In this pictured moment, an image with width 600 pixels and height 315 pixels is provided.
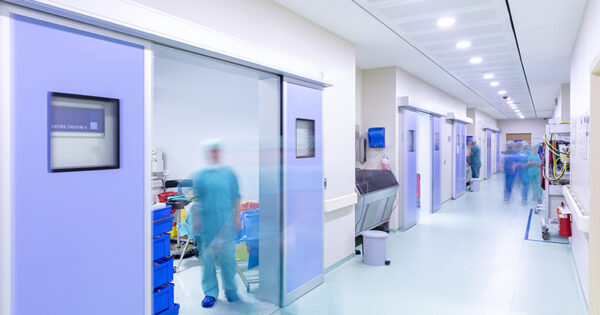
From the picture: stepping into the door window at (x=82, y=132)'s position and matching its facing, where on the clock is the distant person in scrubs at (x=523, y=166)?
The distant person in scrubs is roughly at 10 o'clock from the door window.

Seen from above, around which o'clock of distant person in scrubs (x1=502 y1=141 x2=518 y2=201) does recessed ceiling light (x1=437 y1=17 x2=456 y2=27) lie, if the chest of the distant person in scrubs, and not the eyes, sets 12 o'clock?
The recessed ceiling light is roughly at 12 o'clock from the distant person in scrubs.

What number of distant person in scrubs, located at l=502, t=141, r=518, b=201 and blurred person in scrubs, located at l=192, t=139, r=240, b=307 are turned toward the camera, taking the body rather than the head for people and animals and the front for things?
2

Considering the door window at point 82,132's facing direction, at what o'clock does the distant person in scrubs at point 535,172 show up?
The distant person in scrubs is roughly at 10 o'clock from the door window.

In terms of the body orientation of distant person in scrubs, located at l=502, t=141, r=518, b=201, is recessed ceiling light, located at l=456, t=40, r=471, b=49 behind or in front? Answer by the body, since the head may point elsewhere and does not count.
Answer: in front

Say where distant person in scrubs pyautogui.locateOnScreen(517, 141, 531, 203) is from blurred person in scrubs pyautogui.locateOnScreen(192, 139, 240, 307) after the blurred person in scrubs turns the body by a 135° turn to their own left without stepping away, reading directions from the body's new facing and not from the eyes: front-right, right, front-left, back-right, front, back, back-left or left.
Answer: front

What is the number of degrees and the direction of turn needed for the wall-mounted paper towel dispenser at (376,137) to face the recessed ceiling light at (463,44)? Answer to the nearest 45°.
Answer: approximately 45° to its left
